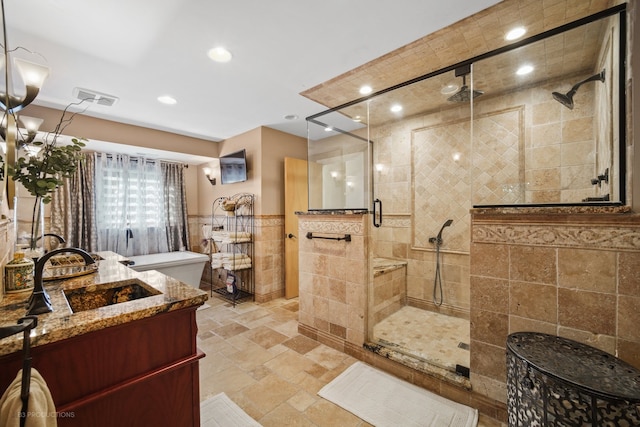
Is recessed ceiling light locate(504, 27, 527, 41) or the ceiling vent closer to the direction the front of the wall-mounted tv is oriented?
the ceiling vent

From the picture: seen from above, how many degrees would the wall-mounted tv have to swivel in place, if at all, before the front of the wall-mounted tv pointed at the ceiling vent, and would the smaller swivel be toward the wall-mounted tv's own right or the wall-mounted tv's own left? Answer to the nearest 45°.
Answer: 0° — it already faces it

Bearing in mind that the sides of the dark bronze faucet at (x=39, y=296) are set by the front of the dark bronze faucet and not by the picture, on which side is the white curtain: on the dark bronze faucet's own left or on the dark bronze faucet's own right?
on the dark bronze faucet's own left

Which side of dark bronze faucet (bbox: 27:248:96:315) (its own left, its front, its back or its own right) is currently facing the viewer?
right

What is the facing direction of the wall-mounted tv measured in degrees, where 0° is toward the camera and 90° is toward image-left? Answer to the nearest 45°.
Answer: approximately 45°

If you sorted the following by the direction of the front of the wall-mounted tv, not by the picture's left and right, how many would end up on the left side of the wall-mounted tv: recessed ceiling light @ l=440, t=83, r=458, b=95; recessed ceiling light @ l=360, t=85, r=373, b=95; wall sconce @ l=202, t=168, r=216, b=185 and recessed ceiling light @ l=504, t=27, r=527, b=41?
3

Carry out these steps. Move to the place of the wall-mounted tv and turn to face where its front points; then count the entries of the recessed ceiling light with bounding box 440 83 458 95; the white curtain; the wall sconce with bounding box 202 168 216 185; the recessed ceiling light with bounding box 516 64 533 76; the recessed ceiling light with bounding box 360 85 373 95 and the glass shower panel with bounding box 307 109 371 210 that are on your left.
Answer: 4

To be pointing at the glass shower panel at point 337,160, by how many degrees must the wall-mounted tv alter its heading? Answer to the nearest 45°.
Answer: approximately 90° to its left

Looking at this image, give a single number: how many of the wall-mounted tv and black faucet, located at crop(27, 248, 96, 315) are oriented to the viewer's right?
1

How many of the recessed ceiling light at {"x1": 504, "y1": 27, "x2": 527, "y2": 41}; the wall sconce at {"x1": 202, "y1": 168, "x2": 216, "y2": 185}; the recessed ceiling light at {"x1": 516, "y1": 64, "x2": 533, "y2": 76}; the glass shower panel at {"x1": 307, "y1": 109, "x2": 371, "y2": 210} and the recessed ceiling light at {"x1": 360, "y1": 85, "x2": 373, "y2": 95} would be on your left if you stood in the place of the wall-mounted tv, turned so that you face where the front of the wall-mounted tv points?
4

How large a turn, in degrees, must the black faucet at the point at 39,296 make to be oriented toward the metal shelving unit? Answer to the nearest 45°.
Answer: approximately 45° to its left

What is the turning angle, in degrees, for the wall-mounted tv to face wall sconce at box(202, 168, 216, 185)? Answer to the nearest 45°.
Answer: approximately 90° to its right
